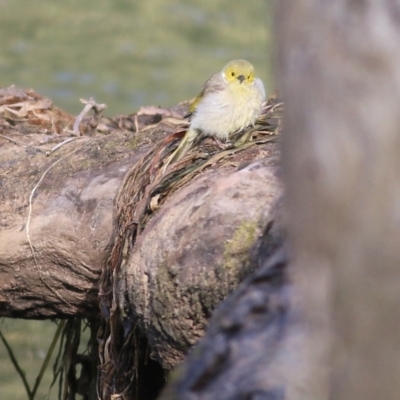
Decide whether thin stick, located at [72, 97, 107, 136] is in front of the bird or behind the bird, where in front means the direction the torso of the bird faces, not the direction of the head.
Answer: behind

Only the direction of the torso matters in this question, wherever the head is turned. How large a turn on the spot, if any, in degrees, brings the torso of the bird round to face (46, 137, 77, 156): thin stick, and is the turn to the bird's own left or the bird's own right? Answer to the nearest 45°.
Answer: approximately 135° to the bird's own right

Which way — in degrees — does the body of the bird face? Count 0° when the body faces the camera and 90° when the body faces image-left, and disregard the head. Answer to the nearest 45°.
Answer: approximately 315°
